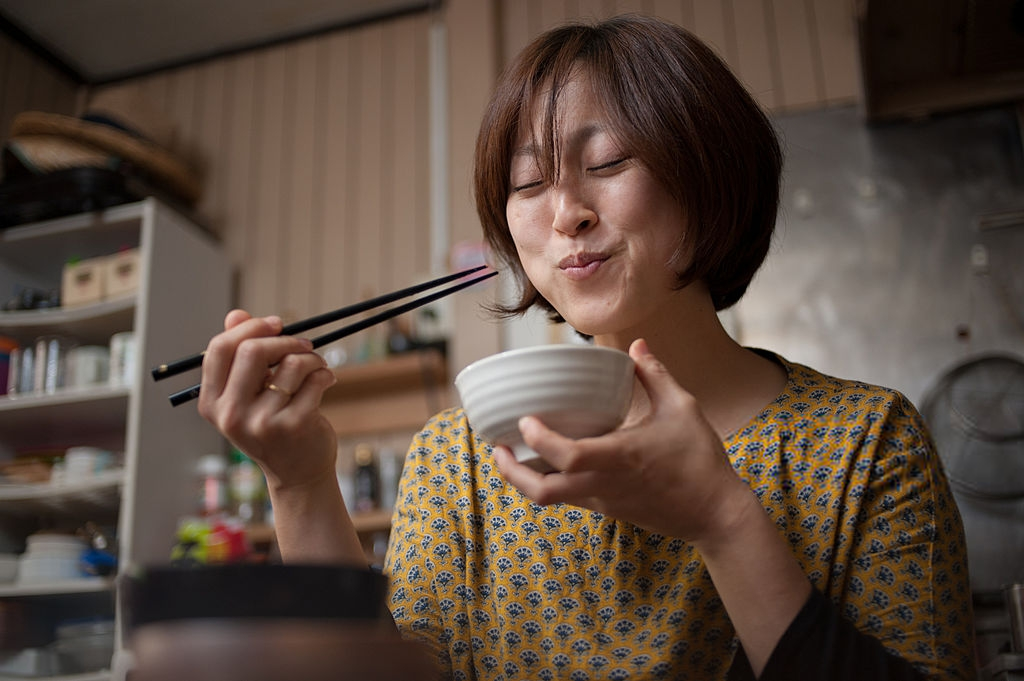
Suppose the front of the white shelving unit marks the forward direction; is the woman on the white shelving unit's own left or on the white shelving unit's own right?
on the white shelving unit's own left

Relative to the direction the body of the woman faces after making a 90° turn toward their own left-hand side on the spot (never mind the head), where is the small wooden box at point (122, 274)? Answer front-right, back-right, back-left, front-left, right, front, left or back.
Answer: back

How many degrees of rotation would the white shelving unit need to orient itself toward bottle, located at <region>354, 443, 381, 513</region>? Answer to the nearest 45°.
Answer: approximately 90° to its left

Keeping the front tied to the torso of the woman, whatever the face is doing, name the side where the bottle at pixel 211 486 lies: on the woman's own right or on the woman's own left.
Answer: on the woman's own right

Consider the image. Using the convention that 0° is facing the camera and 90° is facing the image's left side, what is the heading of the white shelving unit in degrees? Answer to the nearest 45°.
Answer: approximately 45°

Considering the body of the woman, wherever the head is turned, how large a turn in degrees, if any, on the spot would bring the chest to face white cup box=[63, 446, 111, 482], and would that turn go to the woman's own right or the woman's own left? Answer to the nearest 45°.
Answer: approximately 90° to the woman's own right

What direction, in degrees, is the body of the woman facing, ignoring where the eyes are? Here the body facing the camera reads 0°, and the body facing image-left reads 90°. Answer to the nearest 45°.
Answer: approximately 45°

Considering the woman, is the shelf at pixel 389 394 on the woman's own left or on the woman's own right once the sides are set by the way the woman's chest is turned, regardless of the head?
on the woman's own right
